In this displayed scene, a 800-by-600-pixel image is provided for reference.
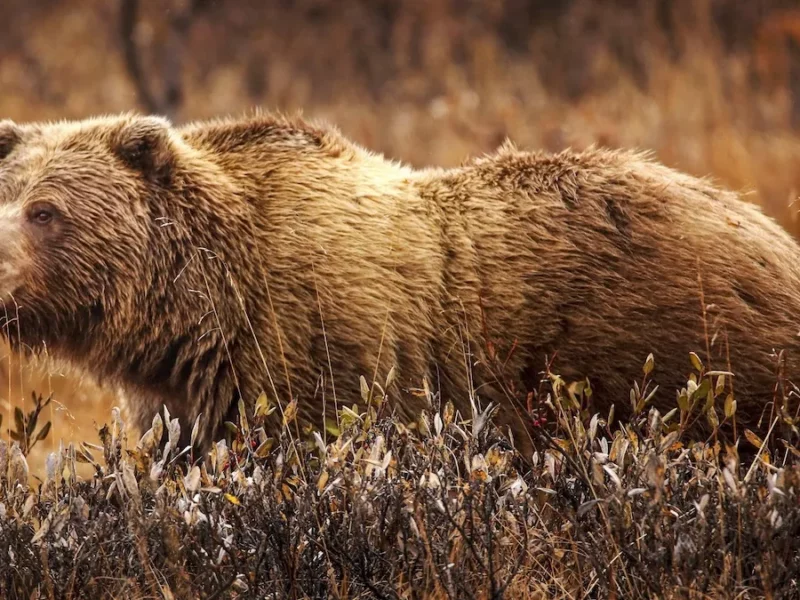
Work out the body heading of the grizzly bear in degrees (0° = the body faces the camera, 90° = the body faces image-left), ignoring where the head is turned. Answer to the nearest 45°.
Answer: approximately 90°

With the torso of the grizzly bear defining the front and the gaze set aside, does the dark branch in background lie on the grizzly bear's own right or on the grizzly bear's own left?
on the grizzly bear's own right
